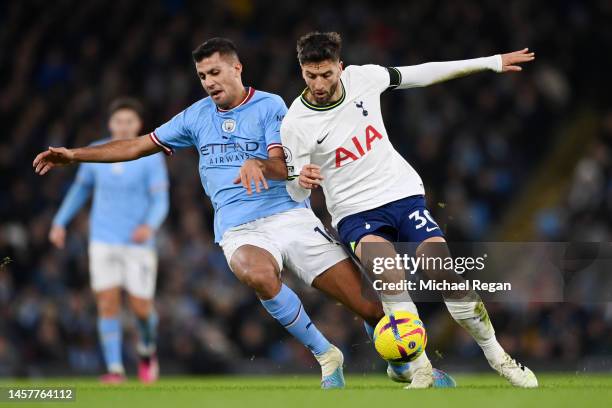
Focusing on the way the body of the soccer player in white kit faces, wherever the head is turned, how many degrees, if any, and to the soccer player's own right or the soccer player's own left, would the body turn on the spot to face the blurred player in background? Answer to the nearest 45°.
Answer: approximately 135° to the soccer player's own right

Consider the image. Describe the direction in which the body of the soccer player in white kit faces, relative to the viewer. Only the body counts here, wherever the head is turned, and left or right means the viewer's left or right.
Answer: facing the viewer

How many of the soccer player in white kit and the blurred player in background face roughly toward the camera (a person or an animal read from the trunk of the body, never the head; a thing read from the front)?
2

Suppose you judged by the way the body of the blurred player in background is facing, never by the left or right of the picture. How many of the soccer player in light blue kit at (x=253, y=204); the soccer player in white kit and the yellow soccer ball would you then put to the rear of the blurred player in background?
0

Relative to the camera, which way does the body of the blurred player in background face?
toward the camera

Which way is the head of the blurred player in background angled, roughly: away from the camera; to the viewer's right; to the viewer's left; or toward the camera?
toward the camera

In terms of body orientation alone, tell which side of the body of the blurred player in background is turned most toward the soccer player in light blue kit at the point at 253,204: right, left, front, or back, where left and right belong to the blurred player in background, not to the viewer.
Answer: front

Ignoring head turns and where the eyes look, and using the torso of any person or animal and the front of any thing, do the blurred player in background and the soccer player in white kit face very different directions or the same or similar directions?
same or similar directions

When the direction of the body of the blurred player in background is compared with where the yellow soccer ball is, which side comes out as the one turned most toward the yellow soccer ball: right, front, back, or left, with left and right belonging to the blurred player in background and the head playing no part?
front
